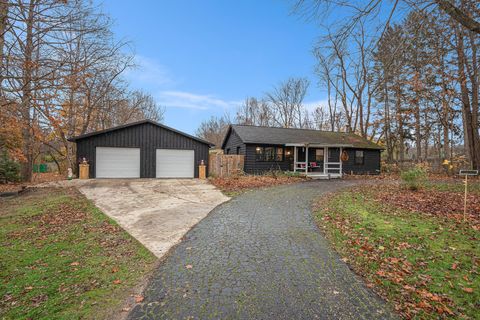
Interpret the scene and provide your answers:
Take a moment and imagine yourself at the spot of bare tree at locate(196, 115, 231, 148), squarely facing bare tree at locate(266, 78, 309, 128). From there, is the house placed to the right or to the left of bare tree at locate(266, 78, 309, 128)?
right

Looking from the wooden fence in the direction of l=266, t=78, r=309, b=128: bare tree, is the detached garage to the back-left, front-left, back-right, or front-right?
back-left

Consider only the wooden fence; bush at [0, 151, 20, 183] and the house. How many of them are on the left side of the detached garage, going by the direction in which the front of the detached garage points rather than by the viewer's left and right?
2

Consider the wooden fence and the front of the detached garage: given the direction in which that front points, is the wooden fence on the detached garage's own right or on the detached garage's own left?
on the detached garage's own left

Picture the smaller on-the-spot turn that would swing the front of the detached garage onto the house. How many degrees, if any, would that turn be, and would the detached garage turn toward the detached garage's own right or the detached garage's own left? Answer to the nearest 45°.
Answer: approximately 90° to the detached garage's own left

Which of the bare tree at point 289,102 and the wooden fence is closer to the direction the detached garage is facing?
the wooden fence

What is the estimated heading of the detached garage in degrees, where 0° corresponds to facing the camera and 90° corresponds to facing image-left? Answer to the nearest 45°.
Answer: approximately 0°

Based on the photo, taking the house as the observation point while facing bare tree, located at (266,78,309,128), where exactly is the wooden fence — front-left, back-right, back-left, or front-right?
back-left

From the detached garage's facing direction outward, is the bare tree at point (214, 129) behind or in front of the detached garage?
behind

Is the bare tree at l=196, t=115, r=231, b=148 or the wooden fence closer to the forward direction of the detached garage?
the wooden fence

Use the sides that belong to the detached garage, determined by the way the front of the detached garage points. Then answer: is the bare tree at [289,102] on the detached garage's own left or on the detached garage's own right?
on the detached garage's own left

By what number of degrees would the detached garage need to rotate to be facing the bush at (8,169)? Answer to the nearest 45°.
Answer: approximately 90° to its right
